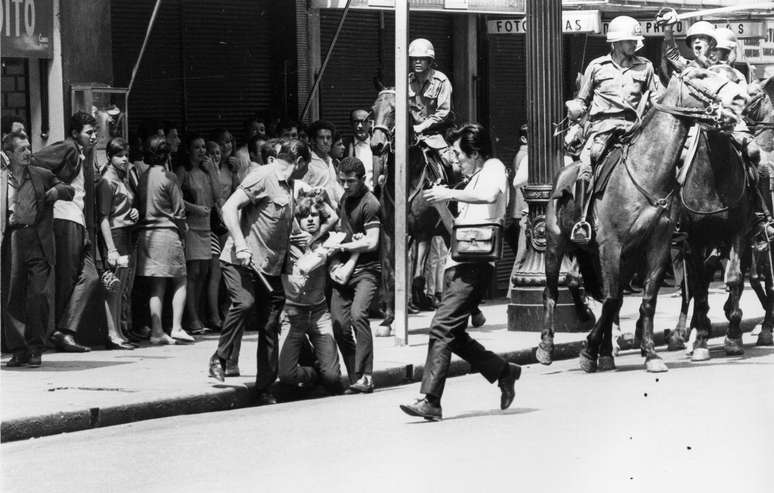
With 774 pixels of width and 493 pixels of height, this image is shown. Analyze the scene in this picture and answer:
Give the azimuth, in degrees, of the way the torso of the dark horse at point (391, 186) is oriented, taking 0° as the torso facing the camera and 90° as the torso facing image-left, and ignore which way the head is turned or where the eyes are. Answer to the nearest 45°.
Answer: approximately 45°

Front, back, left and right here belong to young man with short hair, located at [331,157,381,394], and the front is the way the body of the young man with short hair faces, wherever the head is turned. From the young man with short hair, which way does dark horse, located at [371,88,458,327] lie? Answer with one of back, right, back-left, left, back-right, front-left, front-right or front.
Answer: back-right

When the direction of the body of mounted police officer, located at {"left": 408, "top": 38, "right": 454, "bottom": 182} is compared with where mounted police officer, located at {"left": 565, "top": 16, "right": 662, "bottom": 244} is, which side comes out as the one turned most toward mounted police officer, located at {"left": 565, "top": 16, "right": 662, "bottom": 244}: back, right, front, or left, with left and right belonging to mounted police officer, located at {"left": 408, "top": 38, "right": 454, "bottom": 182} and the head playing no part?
left

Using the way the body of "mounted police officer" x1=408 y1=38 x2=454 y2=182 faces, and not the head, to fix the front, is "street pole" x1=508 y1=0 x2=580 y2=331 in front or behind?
behind

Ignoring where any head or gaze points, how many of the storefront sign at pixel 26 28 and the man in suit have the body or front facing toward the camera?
2

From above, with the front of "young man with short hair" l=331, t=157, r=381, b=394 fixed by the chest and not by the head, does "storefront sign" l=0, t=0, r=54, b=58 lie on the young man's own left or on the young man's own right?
on the young man's own right

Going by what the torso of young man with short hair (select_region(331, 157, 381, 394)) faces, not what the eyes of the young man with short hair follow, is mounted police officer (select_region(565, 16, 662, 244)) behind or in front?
behind

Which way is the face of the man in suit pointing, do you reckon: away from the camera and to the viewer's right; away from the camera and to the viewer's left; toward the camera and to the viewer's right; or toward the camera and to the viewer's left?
toward the camera and to the viewer's right

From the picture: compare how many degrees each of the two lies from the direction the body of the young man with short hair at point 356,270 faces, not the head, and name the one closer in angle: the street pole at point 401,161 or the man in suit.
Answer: the man in suit

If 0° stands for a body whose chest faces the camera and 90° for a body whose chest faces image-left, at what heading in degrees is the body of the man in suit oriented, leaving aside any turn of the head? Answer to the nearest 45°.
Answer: approximately 0°
